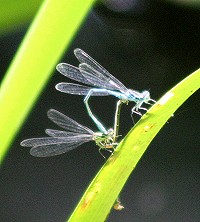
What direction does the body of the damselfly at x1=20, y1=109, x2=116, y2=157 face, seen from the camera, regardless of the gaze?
to the viewer's right

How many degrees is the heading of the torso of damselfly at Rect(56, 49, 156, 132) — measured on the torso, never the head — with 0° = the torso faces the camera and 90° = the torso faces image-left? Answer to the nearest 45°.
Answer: approximately 270°

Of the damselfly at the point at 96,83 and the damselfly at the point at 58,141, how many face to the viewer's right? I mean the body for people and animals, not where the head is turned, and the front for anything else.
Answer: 2
